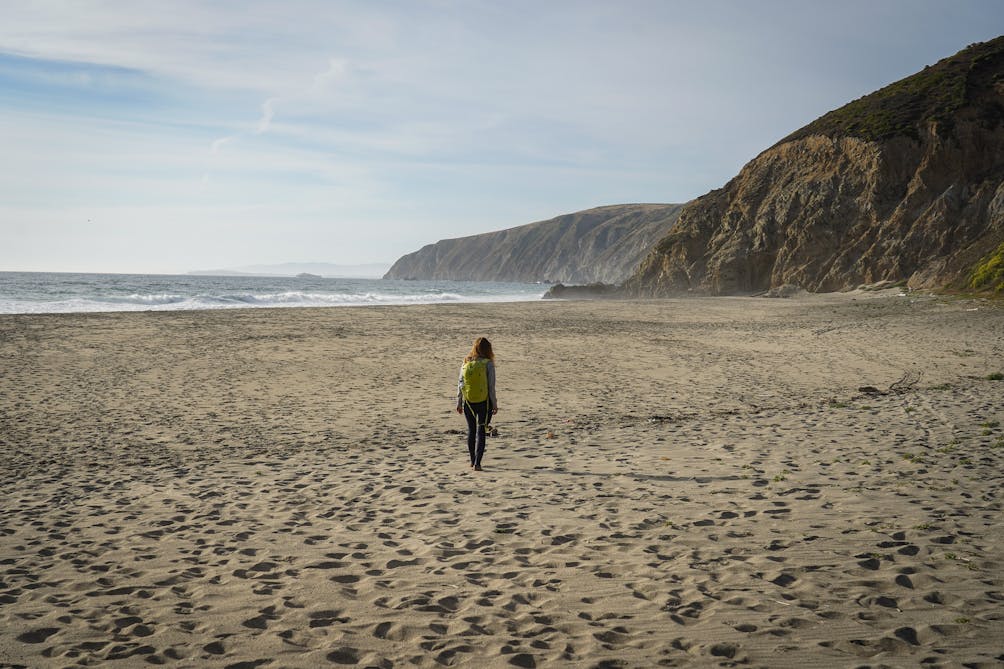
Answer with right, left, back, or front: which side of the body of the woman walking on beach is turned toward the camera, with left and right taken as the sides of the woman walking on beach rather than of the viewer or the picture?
back

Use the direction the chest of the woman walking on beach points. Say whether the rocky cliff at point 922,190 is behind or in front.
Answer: in front

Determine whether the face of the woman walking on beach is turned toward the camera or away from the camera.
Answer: away from the camera
